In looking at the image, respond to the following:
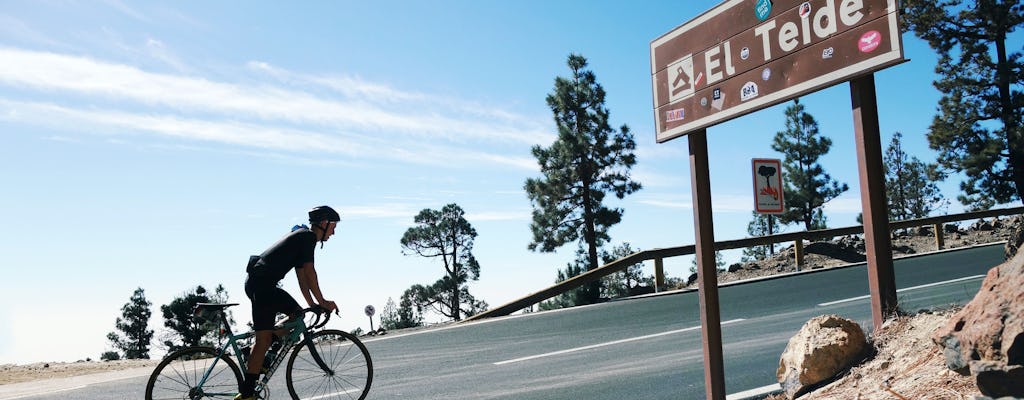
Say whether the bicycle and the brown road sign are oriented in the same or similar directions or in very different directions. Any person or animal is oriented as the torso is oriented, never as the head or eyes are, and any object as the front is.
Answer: very different directions

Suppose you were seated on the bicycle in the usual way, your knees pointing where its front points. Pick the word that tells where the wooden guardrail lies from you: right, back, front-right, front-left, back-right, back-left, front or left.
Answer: front-left

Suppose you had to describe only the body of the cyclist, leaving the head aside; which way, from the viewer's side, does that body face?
to the viewer's right

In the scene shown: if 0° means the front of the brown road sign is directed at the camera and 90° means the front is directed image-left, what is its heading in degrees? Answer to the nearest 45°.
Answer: approximately 45°

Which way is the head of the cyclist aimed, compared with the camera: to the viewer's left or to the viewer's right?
to the viewer's right

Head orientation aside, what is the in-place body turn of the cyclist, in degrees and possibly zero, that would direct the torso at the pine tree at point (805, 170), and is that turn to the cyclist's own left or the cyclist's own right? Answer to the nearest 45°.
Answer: approximately 45° to the cyclist's own left

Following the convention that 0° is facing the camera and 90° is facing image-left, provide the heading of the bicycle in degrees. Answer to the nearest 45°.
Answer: approximately 270°

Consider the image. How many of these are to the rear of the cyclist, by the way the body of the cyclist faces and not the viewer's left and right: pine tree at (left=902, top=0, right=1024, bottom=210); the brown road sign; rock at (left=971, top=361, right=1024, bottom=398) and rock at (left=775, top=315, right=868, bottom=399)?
0

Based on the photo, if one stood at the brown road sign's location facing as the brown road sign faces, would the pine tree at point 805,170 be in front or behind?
behind

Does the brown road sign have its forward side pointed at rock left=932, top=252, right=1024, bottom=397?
no

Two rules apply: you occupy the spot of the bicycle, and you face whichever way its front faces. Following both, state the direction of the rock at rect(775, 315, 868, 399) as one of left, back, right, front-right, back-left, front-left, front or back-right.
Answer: front-right

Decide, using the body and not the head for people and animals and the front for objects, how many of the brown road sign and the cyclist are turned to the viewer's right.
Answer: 1

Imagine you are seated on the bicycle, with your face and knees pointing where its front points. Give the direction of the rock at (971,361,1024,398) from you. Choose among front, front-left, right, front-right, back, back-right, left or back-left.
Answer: front-right
